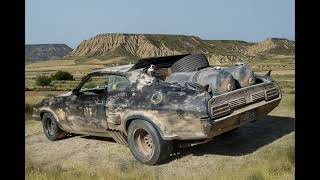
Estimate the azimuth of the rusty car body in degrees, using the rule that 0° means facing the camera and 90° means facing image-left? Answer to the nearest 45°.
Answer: approximately 135°
